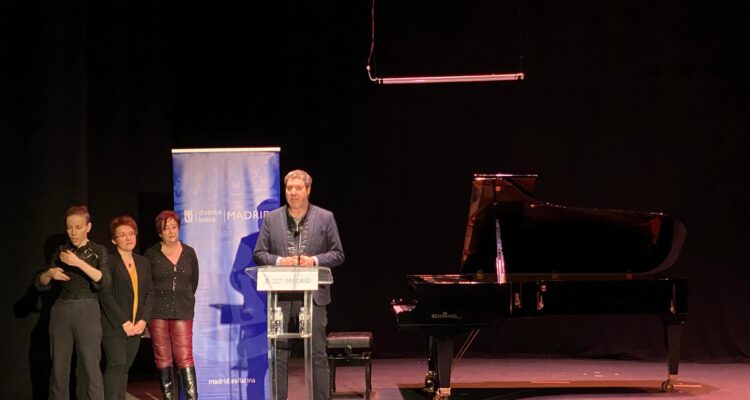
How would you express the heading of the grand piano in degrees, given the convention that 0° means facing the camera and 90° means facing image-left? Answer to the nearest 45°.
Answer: approximately 90°

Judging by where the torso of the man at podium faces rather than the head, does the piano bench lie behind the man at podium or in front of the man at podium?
behind

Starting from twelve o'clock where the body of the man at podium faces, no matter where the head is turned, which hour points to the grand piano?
The grand piano is roughly at 8 o'clock from the man at podium.

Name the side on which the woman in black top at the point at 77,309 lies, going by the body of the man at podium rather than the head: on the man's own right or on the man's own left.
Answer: on the man's own right

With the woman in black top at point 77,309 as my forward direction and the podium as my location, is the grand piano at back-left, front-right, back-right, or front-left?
back-right

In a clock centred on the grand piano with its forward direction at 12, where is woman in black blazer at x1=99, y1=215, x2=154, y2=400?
The woman in black blazer is roughly at 11 o'clock from the grand piano.
